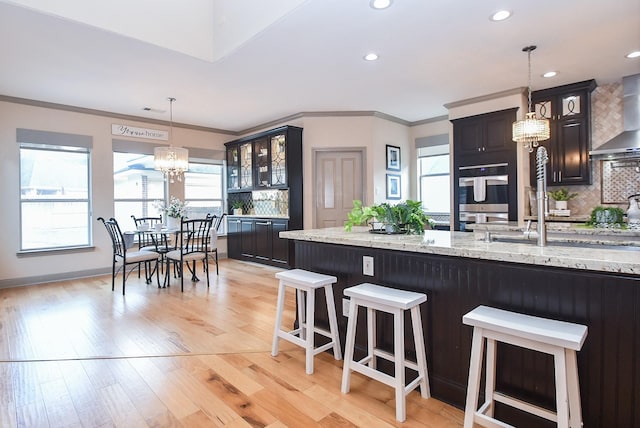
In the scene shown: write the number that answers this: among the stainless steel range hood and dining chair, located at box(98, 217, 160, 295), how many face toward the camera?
1

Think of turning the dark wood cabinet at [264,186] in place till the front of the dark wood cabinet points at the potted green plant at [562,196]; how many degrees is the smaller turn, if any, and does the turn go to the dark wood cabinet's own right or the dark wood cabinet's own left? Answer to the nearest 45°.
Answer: approximately 90° to the dark wood cabinet's own left

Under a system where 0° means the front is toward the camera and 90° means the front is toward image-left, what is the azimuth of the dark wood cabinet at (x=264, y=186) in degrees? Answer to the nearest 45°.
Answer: approximately 45°

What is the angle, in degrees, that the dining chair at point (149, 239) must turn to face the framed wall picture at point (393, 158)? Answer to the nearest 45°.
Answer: approximately 45° to its left

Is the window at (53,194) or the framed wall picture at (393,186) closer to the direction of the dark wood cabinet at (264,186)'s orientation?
the window

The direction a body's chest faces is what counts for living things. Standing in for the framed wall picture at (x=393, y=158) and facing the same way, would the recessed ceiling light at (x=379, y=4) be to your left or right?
on your right

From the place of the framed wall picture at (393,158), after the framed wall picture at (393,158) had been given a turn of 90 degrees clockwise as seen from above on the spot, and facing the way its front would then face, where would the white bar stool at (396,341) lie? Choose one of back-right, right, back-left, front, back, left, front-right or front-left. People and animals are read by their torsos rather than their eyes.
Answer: front-left

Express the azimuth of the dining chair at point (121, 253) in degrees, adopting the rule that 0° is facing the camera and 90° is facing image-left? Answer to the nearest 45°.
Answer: approximately 225°

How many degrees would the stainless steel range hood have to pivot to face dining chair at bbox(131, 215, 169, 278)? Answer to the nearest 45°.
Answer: approximately 45° to its right

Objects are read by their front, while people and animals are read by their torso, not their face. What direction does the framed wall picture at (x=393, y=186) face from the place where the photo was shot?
facing the viewer and to the right of the viewer

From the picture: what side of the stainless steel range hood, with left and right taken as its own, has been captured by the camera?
front

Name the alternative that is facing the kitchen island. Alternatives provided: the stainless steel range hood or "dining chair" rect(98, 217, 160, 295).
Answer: the stainless steel range hood

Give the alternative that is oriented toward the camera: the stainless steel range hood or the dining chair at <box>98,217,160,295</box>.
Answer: the stainless steel range hood

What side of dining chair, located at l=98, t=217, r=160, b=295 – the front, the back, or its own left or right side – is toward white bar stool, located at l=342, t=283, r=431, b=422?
right
